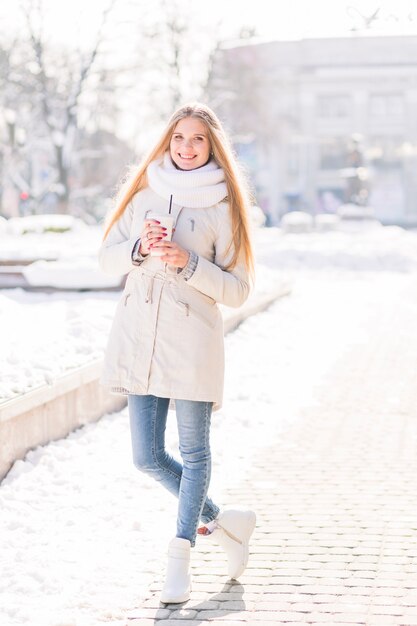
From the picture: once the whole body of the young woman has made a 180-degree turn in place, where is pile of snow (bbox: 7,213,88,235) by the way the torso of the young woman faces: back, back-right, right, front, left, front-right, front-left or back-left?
front

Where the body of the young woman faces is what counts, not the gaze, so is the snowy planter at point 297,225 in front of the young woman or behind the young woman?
behind

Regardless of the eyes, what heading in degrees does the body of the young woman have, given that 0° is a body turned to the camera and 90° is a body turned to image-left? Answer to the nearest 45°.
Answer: approximately 0°

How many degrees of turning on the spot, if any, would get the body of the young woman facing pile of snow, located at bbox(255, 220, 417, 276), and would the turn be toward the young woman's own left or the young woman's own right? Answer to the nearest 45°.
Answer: approximately 180°

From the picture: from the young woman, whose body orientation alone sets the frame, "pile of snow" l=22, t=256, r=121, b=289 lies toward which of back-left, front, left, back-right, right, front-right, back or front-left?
back

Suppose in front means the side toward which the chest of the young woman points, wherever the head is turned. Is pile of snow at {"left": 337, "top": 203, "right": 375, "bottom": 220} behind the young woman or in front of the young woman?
behind
